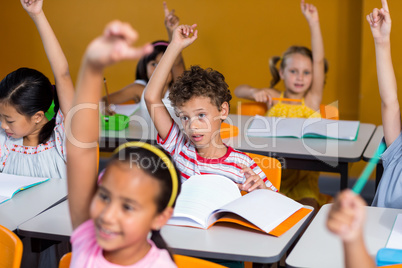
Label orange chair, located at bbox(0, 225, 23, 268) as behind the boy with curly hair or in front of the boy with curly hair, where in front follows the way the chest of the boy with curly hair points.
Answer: in front

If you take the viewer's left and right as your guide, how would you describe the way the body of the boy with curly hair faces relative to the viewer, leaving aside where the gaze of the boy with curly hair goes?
facing the viewer and to the left of the viewer

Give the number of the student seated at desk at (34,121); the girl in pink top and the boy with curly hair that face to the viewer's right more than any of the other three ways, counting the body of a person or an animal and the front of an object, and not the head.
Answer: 0

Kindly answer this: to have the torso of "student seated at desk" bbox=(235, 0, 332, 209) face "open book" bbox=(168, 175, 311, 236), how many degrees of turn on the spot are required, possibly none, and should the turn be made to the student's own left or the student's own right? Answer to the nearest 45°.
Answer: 0° — they already face it

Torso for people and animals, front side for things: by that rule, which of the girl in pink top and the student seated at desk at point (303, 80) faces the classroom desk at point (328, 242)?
the student seated at desk

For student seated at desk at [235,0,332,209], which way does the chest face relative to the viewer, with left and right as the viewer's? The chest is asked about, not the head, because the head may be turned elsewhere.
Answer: facing the viewer

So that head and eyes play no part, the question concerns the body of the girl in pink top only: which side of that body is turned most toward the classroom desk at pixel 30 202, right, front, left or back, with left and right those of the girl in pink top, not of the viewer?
right

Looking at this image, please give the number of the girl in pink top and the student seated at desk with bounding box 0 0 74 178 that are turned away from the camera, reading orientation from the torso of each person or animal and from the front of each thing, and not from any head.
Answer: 0

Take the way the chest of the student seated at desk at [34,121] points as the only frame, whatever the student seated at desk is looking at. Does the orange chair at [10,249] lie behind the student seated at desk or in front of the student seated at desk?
in front

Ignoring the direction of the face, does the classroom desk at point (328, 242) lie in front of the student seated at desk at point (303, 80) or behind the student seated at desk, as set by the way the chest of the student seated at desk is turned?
in front
